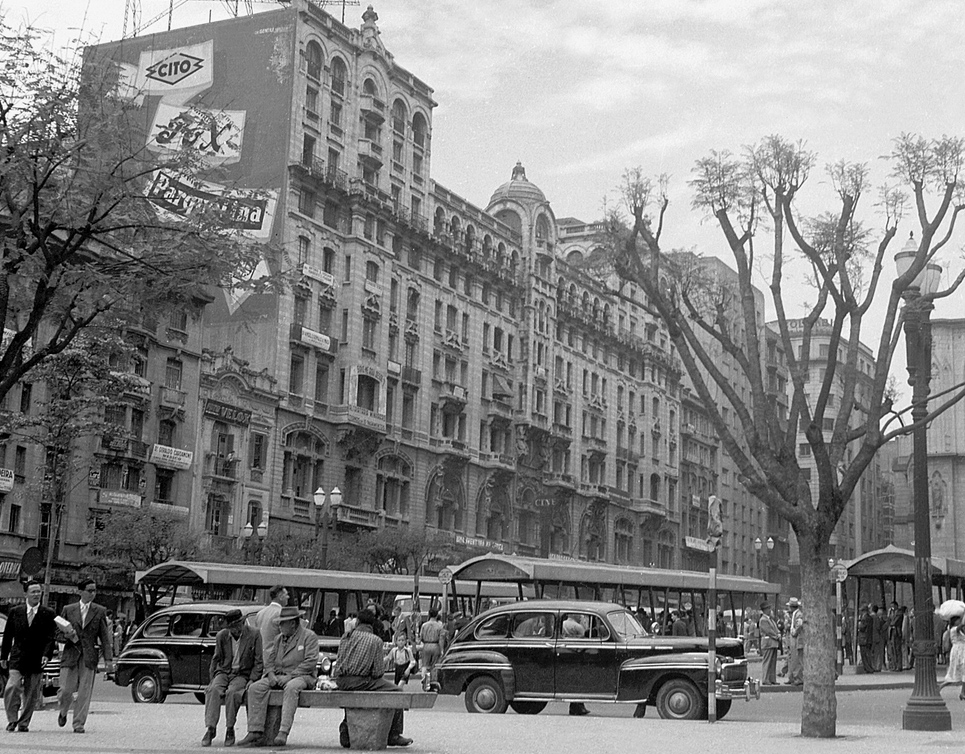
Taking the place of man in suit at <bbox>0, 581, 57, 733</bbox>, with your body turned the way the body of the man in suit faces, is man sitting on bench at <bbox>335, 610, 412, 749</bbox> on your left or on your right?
on your left

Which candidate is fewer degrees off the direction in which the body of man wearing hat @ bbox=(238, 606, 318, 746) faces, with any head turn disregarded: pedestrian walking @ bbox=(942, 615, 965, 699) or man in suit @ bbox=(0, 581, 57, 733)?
the man in suit

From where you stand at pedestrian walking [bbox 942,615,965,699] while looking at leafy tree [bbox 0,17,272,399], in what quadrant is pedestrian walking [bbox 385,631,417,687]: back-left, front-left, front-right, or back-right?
front-right

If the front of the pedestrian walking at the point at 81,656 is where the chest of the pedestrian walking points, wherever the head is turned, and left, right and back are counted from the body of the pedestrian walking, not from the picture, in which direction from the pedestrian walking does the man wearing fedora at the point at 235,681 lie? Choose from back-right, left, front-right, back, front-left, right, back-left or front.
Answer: front-left

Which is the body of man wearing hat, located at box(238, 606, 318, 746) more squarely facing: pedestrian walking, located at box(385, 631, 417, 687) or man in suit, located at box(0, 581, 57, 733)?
the man in suit

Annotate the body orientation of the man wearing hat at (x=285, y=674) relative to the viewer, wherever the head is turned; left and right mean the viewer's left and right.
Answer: facing the viewer and to the left of the viewer

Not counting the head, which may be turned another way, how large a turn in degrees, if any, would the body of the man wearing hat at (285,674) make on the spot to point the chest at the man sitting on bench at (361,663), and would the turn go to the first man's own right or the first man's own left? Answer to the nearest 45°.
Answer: approximately 135° to the first man's own left

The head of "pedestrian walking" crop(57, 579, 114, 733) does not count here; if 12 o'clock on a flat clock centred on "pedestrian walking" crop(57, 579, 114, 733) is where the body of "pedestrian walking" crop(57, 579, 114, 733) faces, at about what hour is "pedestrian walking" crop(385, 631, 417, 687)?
"pedestrian walking" crop(385, 631, 417, 687) is roughly at 7 o'clock from "pedestrian walking" crop(57, 579, 114, 733).

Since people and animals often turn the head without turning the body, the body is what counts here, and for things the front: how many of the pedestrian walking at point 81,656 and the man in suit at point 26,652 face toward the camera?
2

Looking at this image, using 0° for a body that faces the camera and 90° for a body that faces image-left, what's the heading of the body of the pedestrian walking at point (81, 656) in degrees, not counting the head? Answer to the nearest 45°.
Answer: approximately 0°

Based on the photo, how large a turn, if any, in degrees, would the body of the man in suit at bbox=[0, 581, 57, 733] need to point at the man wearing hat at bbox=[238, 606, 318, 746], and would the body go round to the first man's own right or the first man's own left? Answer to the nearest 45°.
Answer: approximately 45° to the first man's own left

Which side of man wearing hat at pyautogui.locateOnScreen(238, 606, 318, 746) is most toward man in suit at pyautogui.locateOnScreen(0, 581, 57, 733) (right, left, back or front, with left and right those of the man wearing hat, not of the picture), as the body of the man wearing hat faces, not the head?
right

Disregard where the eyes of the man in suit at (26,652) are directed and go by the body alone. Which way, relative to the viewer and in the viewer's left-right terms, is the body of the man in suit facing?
facing the viewer

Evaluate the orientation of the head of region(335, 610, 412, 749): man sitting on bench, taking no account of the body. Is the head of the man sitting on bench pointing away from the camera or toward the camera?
away from the camera

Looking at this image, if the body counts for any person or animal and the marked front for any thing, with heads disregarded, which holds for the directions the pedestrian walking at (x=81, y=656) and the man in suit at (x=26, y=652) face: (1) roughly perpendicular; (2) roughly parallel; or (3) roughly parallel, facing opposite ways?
roughly parallel

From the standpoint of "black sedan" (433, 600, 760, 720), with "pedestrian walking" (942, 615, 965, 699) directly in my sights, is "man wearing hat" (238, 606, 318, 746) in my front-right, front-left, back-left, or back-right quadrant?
back-right
